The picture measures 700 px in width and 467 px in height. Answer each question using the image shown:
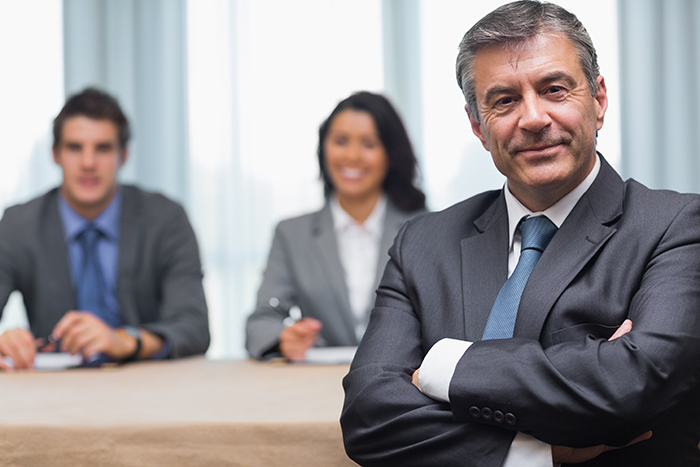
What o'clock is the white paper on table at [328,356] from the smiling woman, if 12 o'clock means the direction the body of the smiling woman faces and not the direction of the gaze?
The white paper on table is roughly at 12 o'clock from the smiling woman.

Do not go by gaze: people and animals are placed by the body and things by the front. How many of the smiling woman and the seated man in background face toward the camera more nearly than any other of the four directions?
2

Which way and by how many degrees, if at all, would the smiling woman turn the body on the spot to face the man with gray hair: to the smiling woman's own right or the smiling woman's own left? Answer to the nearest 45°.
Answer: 0° — they already face them

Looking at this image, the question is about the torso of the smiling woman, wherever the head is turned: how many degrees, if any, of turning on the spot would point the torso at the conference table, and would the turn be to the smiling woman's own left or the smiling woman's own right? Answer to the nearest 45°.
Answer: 0° — they already face it

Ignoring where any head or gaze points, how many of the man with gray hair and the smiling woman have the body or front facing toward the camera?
2

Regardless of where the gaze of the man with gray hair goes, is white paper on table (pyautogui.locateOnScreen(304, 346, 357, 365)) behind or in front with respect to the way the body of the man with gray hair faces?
behind
